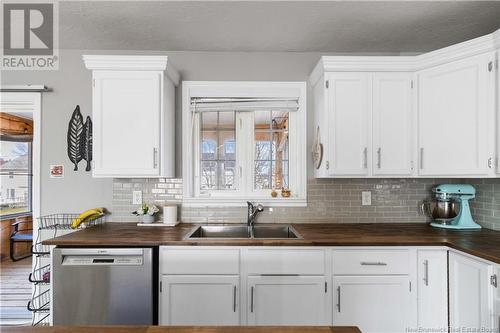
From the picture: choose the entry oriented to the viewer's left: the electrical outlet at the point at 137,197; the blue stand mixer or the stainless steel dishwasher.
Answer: the blue stand mixer

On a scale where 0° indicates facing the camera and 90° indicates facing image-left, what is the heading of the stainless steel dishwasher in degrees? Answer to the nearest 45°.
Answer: approximately 0°

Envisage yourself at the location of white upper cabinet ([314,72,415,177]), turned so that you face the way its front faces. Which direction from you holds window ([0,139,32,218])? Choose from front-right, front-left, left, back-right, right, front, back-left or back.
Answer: right

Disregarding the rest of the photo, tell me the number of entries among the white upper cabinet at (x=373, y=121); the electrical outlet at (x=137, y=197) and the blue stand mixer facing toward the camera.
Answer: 2

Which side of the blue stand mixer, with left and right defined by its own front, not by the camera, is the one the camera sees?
left

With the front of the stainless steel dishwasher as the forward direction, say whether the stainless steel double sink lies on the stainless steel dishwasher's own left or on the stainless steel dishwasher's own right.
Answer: on the stainless steel dishwasher's own left

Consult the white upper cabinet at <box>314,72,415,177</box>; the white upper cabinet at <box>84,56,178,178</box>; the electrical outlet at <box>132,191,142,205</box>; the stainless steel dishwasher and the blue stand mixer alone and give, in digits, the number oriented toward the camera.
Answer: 4

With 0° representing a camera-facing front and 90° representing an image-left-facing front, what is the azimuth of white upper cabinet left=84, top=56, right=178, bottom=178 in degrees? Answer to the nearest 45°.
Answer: approximately 0°

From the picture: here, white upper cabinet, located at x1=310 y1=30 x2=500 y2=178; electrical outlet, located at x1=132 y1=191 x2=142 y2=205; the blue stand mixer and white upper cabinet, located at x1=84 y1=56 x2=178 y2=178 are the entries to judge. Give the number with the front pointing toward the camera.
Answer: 3

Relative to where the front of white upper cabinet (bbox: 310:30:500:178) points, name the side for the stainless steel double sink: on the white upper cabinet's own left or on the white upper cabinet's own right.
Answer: on the white upper cabinet's own right

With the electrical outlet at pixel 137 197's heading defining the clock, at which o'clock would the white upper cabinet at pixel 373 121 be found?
The white upper cabinet is roughly at 10 o'clock from the electrical outlet.
